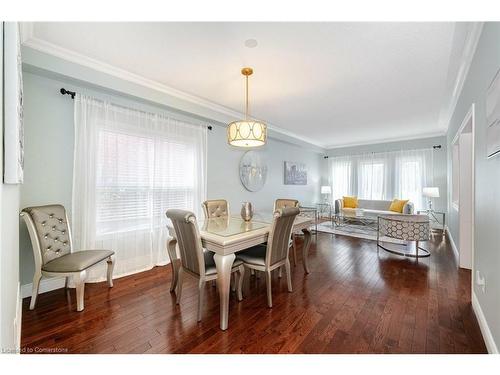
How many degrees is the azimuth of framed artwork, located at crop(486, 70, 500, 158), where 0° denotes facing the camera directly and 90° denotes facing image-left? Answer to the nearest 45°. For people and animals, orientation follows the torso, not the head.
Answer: approximately 90°

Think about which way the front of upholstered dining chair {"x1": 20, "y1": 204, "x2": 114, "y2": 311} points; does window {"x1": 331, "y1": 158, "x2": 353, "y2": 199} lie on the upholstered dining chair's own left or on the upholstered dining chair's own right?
on the upholstered dining chair's own left

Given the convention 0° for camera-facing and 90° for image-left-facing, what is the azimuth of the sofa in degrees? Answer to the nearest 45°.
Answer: approximately 0°

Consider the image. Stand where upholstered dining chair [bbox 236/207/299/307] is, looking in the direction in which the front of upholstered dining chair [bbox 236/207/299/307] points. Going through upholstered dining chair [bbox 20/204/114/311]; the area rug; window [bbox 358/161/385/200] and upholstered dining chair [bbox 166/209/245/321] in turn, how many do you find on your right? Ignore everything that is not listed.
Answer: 2

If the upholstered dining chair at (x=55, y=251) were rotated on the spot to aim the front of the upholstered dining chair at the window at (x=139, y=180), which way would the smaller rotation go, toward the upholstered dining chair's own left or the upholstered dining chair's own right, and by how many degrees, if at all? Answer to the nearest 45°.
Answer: approximately 90° to the upholstered dining chair's own left

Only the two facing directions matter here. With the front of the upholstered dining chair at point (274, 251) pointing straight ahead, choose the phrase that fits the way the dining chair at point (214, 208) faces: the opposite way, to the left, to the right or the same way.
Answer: the opposite way

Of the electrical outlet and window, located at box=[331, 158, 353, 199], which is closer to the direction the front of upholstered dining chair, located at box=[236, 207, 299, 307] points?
the window

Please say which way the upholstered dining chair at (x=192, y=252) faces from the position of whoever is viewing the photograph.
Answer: facing away from the viewer and to the right of the viewer

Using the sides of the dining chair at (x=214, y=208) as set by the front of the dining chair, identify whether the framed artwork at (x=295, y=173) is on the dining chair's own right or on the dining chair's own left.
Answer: on the dining chair's own left

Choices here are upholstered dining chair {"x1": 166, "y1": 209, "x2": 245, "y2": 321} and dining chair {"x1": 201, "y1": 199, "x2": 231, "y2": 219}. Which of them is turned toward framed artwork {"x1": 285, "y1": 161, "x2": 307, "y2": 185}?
the upholstered dining chair
